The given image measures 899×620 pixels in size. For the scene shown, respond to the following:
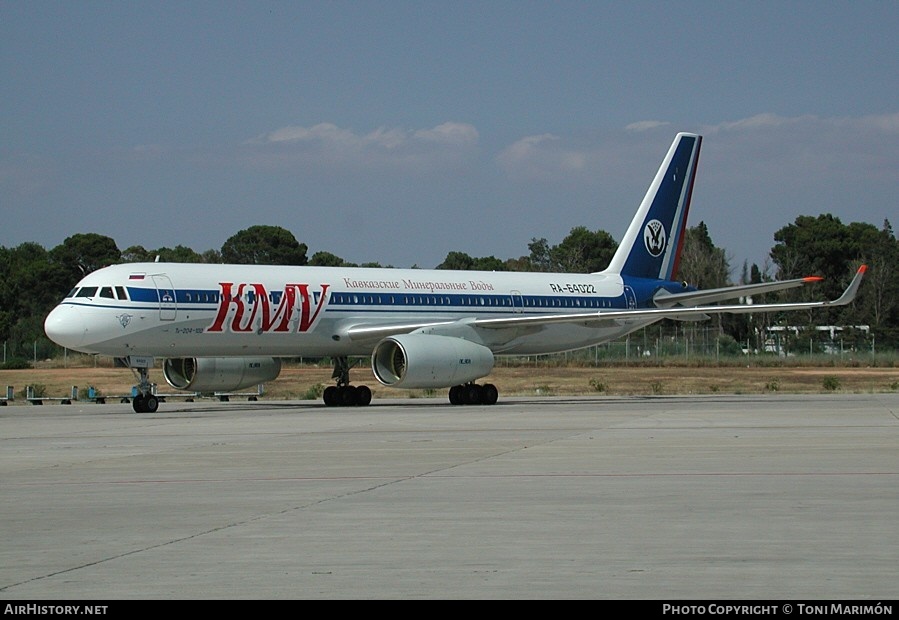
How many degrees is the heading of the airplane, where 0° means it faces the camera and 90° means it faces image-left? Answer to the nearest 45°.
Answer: approximately 45°
